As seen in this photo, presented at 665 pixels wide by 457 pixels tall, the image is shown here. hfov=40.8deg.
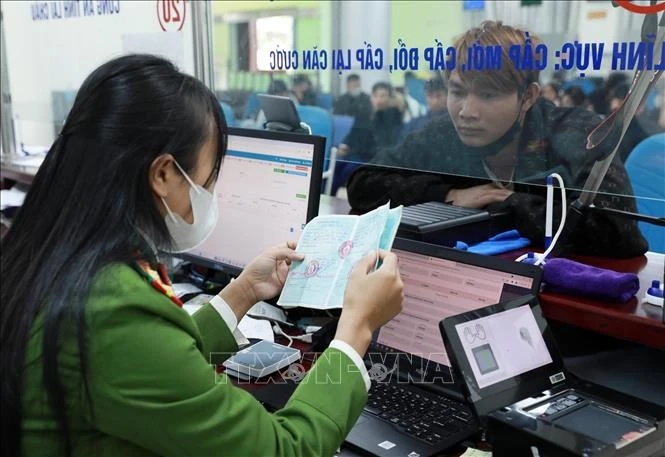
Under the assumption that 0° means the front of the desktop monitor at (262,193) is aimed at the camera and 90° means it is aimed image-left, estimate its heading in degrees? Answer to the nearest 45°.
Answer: approximately 45°

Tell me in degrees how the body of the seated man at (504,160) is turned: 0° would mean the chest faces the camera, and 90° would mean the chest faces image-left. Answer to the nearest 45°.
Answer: approximately 45°

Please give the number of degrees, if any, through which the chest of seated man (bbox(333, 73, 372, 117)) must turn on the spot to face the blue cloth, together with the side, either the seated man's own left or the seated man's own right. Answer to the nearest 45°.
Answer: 0° — they already face it

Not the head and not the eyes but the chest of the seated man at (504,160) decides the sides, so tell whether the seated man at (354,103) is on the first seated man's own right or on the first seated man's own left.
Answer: on the first seated man's own right

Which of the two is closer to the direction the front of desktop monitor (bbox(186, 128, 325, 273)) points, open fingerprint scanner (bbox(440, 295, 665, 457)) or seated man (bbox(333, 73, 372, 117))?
the open fingerprint scanner
